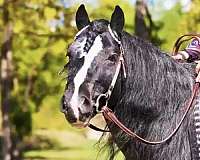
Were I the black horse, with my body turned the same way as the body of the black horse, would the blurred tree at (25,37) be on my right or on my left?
on my right

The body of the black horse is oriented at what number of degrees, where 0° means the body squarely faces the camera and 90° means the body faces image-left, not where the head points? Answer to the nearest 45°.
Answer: approximately 45°
